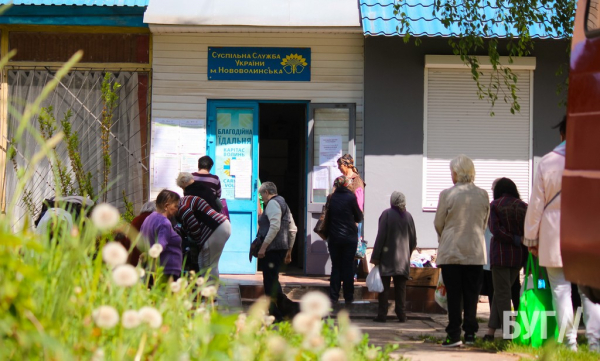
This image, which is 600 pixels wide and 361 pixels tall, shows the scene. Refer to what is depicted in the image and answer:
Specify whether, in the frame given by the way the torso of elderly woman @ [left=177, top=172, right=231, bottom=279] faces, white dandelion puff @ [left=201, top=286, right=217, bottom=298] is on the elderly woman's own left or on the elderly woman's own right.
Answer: on the elderly woman's own left

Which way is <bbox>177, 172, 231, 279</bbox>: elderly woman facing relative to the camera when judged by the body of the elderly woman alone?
to the viewer's left

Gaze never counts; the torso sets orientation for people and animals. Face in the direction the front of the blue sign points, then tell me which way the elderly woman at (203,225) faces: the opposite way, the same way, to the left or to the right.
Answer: to the right

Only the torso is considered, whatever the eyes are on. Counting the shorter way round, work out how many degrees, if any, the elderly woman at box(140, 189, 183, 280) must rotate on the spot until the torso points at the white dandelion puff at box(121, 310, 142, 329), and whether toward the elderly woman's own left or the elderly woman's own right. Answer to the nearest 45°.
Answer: approximately 90° to the elderly woman's own right

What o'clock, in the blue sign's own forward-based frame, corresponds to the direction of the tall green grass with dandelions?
The tall green grass with dandelions is roughly at 12 o'clock from the blue sign.

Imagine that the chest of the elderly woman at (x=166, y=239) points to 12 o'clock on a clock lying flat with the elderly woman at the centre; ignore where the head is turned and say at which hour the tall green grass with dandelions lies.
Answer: The tall green grass with dandelions is roughly at 3 o'clock from the elderly woman.

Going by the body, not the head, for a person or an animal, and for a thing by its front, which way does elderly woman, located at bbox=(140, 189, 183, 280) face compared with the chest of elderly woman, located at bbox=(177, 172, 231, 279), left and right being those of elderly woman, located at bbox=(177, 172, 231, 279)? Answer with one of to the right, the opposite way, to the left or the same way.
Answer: the opposite way

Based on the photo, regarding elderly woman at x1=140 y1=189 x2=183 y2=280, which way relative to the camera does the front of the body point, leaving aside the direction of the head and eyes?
to the viewer's right

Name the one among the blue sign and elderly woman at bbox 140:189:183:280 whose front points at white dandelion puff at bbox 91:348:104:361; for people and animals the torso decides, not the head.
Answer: the blue sign

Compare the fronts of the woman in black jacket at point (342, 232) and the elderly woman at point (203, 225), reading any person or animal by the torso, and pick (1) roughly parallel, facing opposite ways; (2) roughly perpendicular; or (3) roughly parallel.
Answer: roughly perpendicular
